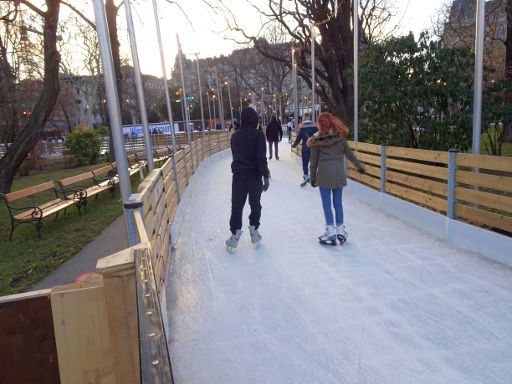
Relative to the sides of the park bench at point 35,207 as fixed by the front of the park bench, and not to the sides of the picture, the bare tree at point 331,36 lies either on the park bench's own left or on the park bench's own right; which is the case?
on the park bench's own left

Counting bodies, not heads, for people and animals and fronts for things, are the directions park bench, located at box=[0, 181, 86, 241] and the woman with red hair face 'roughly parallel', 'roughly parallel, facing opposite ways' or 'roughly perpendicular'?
roughly perpendicular

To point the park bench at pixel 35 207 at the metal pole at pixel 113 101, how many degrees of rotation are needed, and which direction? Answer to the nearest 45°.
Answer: approximately 45° to its right

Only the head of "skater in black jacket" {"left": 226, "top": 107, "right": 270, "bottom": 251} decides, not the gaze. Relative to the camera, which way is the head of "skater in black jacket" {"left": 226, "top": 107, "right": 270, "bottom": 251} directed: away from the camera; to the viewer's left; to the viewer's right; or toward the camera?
away from the camera

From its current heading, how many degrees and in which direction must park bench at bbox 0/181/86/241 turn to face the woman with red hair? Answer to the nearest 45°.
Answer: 0° — it already faces them

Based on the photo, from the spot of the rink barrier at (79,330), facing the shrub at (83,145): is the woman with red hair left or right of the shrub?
right

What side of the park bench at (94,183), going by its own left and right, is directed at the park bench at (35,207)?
right

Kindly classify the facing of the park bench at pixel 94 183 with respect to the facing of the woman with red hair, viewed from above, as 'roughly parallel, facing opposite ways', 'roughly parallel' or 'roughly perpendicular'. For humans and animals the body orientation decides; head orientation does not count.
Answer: roughly perpendicular
